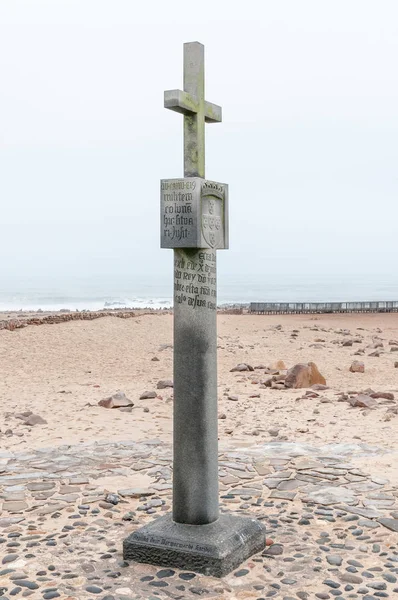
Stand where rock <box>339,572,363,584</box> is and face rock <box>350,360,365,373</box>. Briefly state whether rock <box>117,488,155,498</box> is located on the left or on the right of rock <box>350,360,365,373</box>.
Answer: left

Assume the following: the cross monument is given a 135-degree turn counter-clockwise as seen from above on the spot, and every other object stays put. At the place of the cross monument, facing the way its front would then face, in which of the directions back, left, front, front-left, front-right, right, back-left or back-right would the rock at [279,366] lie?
front

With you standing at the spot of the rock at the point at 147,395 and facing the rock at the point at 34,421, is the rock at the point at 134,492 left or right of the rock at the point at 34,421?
left

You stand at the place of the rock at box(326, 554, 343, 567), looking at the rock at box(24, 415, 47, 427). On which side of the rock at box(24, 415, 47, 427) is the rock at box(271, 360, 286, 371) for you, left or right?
right

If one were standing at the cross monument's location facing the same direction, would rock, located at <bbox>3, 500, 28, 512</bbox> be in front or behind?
behind

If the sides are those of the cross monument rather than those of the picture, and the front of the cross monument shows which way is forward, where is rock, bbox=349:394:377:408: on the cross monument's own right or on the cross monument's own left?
on the cross monument's own left

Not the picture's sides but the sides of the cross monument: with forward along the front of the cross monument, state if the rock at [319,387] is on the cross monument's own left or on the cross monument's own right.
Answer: on the cross monument's own left

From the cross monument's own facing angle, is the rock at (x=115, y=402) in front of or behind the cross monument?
behind

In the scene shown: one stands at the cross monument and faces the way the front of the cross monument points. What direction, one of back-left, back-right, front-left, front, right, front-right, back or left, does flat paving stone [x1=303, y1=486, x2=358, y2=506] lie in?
left

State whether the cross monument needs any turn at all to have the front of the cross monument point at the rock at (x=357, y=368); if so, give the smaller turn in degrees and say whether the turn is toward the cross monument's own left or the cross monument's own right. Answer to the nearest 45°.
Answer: approximately 135° to the cross monument's own left

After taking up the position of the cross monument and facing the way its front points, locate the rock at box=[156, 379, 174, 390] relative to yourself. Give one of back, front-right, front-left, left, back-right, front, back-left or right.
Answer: back-left

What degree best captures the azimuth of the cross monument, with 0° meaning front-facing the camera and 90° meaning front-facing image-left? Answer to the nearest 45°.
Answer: approximately 315°

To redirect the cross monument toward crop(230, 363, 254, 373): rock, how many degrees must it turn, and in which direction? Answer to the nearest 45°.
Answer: approximately 135° to its left
